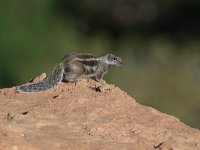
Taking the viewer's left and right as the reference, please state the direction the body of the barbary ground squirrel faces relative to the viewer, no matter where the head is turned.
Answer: facing to the right of the viewer
